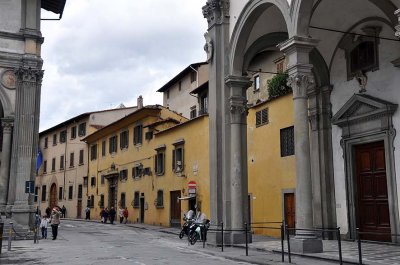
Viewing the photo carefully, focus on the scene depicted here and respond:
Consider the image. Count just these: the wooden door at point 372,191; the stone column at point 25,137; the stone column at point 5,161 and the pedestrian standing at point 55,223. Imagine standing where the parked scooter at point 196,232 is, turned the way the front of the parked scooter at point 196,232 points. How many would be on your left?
1

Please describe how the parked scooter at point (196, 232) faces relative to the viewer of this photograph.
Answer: facing the viewer and to the left of the viewer

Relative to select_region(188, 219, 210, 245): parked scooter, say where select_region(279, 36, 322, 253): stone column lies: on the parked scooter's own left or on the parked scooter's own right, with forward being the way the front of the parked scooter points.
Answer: on the parked scooter's own left

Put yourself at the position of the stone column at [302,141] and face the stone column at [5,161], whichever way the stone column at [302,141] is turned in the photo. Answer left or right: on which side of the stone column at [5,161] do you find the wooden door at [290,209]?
right

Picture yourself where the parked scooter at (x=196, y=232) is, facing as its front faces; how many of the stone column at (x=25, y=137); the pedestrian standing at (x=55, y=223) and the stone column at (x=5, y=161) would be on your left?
0

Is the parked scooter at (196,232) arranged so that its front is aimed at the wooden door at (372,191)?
no

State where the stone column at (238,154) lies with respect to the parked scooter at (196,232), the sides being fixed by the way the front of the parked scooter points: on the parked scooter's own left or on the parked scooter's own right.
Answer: on the parked scooter's own left

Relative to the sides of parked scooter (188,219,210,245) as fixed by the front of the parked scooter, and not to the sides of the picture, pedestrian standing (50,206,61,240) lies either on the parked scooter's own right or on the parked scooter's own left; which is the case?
on the parked scooter's own right

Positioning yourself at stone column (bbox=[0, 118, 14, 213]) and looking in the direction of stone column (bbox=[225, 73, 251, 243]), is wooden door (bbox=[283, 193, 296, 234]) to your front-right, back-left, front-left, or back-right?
front-left
